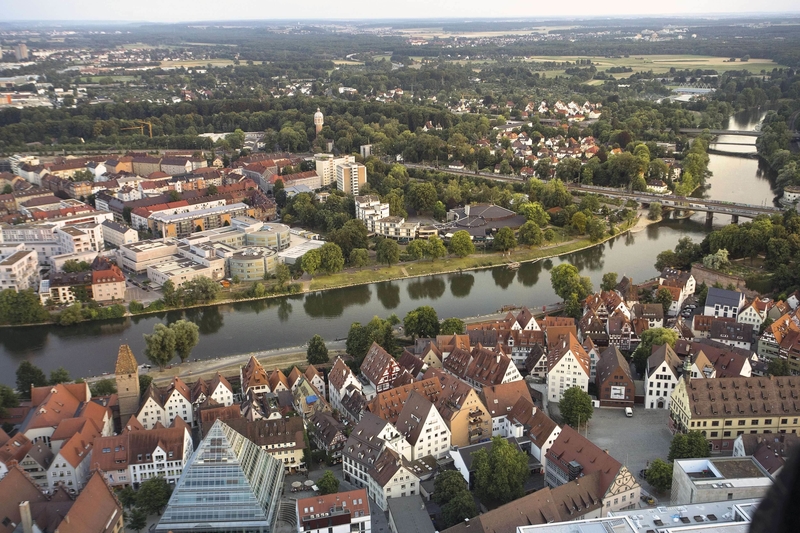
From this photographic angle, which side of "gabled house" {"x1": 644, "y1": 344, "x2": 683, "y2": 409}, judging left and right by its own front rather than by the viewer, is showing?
front

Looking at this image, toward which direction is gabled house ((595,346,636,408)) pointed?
toward the camera

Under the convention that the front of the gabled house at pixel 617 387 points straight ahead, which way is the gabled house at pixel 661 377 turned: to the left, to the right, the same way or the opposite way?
the same way

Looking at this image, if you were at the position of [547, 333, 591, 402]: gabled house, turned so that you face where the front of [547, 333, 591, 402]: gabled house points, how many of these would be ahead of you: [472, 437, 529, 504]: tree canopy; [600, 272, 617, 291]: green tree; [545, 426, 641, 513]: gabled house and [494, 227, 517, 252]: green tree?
2

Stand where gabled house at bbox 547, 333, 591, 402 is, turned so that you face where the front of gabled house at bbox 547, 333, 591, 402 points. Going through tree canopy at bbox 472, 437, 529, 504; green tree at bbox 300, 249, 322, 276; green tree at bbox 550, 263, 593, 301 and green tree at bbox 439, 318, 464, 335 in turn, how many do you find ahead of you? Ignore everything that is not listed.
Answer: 1

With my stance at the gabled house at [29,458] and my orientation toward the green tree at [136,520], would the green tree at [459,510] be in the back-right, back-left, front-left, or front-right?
front-left

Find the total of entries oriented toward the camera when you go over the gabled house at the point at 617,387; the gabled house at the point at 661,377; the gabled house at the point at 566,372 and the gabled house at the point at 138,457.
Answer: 4

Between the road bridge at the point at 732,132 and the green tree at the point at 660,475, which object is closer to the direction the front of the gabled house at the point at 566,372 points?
the green tree

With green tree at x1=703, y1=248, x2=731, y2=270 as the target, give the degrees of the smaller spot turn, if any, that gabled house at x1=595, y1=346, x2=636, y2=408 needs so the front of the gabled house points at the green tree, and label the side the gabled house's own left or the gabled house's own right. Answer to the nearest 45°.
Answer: approximately 180°

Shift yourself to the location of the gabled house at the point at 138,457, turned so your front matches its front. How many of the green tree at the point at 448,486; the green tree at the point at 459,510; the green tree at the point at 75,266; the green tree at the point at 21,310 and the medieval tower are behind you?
3

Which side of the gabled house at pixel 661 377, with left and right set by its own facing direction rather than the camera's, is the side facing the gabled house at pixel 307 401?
right

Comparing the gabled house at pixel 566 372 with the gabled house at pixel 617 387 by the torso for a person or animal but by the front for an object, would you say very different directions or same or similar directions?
same or similar directions

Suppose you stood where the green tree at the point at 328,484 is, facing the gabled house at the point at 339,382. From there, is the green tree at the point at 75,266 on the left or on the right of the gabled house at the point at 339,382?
left

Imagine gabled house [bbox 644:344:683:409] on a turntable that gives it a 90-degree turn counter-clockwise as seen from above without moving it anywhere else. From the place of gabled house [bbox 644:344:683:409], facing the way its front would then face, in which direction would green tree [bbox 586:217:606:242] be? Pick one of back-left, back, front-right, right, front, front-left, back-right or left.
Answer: left
